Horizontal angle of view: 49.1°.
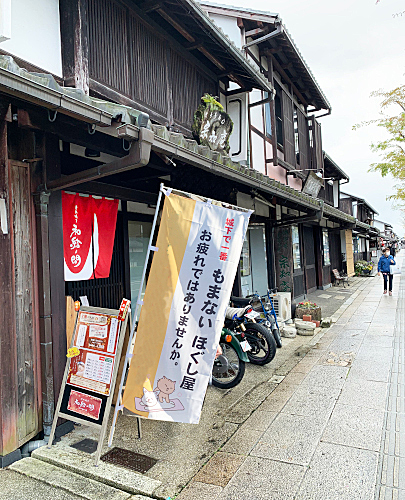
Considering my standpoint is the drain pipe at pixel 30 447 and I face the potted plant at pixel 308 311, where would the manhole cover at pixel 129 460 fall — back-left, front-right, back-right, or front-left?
front-right

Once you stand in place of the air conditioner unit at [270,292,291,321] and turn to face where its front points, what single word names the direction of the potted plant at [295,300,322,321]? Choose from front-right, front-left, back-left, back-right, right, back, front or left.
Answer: left

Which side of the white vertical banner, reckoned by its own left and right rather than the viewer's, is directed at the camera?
front

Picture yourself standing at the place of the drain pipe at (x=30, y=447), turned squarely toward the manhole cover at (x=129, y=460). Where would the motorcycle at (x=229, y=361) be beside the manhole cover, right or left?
left

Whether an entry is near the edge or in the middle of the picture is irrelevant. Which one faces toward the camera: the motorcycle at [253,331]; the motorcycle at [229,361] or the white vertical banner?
the white vertical banner

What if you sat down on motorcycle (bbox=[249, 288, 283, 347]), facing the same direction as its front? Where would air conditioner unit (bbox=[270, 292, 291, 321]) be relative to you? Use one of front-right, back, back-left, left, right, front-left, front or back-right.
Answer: back-left

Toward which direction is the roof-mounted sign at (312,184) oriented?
toward the camera
